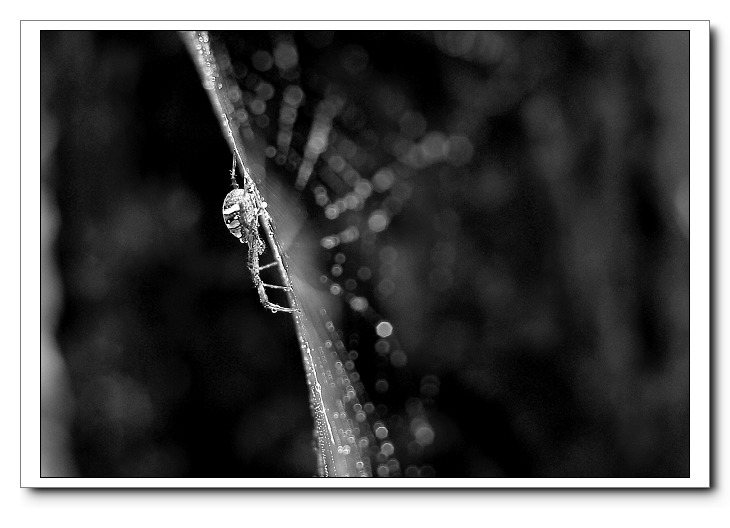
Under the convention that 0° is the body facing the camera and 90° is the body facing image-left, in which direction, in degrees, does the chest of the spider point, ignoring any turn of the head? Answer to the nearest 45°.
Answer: approximately 270°
